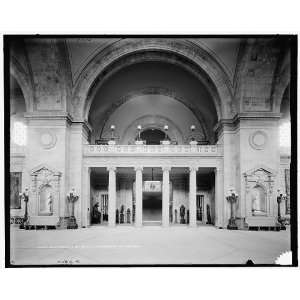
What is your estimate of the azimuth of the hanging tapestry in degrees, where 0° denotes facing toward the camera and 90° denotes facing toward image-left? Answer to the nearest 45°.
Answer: approximately 0°

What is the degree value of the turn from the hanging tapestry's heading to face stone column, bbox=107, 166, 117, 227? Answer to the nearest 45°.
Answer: approximately 45° to its right

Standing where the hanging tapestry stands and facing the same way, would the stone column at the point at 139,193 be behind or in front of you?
in front

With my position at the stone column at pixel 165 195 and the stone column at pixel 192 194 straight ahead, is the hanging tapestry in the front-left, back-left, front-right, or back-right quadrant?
back-left
